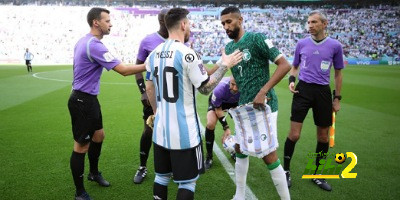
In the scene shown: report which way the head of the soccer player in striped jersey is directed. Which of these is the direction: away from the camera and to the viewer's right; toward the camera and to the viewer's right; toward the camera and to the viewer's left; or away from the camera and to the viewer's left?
away from the camera and to the viewer's right

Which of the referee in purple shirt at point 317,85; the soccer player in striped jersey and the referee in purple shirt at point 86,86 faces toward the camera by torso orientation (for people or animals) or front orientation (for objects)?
the referee in purple shirt at point 317,85

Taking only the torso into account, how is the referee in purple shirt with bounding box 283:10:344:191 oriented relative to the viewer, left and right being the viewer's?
facing the viewer

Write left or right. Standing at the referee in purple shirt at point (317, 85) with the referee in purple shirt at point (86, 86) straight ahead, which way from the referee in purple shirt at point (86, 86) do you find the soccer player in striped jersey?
left

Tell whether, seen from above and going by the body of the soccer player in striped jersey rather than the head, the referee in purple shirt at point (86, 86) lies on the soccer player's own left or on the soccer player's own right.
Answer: on the soccer player's own left

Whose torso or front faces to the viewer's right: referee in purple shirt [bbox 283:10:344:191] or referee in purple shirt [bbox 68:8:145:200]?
referee in purple shirt [bbox 68:8:145:200]

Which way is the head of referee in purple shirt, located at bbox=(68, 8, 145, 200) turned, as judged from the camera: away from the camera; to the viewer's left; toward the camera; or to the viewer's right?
to the viewer's right

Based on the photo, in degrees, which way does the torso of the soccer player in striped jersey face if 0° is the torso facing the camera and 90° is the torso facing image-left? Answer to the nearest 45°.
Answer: approximately 225°

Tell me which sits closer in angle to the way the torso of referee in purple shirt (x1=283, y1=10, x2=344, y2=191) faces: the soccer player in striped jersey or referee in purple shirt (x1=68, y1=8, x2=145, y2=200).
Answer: the soccer player in striped jersey

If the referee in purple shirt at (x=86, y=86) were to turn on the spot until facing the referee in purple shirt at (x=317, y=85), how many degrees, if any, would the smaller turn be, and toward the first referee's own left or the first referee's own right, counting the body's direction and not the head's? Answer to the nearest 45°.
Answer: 0° — they already face them

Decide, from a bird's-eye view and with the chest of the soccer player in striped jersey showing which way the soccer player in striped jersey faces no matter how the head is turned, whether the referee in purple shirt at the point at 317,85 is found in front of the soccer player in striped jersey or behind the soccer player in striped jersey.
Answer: in front

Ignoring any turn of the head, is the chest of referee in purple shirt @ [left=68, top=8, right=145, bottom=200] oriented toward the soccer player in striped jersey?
no

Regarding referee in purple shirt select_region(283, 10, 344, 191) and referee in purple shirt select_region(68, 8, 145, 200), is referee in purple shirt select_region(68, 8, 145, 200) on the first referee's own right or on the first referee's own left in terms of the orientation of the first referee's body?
on the first referee's own right

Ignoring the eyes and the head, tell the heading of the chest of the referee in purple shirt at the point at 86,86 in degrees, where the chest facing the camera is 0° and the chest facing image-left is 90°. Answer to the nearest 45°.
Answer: approximately 270°
